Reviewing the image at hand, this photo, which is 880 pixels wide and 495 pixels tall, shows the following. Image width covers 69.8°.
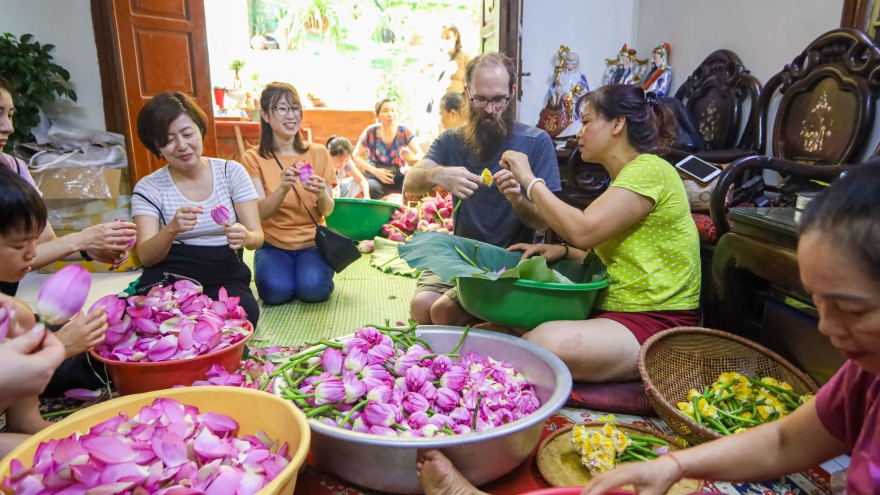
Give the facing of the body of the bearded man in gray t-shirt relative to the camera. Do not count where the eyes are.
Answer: toward the camera

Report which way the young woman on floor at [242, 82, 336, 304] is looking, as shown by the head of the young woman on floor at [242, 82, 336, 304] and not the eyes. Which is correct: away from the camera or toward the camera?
toward the camera

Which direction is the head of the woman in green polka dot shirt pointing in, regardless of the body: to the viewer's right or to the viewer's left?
to the viewer's left

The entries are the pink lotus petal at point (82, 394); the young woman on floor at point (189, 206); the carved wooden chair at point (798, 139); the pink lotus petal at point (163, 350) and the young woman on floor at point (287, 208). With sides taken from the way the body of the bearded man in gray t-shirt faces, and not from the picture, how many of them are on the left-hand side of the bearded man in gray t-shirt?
1

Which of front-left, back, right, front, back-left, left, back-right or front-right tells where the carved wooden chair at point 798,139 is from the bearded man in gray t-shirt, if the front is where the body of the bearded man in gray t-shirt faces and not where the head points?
left

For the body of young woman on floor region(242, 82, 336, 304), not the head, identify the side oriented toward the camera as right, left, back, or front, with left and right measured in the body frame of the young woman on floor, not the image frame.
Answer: front

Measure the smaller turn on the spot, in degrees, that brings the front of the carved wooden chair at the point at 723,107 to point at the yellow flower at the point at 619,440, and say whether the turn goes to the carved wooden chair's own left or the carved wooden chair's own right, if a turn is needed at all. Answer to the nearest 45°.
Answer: approximately 45° to the carved wooden chair's own left

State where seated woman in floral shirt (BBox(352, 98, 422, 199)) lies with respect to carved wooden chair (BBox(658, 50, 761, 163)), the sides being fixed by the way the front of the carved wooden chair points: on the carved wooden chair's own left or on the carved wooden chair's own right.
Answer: on the carved wooden chair's own right

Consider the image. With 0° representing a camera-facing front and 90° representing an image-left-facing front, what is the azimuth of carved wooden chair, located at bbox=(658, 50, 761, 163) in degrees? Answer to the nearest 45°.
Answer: approximately 45°

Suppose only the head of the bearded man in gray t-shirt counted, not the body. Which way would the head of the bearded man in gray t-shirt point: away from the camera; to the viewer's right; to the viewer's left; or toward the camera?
toward the camera

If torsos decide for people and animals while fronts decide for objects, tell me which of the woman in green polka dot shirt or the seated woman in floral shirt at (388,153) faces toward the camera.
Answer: the seated woman in floral shirt

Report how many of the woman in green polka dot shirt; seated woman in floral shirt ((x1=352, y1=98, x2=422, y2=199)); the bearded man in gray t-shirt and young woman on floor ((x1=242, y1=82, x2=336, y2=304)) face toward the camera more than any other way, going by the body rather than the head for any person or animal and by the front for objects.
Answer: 3

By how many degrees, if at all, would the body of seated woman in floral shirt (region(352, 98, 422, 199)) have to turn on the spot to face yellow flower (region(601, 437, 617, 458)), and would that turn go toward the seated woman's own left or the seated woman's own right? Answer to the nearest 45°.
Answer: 0° — they already face it

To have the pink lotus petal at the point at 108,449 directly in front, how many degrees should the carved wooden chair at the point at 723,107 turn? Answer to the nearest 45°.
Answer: approximately 45° to its left

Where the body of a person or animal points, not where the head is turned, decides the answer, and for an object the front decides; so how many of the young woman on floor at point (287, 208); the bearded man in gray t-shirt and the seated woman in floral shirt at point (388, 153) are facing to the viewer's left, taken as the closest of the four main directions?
0

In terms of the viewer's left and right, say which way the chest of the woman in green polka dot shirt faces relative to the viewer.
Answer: facing to the left of the viewer

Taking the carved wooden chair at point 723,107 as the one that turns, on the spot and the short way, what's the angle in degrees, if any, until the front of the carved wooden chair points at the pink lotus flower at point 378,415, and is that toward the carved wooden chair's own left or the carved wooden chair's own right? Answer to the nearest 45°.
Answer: approximately 45° to the carved wooden chair's own left
